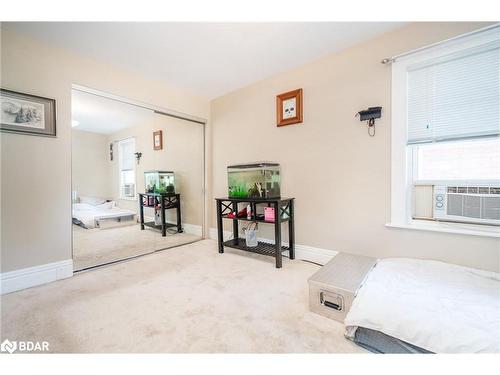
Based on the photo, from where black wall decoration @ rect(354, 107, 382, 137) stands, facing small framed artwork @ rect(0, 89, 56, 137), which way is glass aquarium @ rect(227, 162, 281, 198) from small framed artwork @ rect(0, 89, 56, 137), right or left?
right

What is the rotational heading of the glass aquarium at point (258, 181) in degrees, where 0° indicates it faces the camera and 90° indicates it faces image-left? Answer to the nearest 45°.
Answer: approximately 45°

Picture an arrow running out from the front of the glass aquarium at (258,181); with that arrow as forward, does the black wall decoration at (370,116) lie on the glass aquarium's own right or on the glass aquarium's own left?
on the glass aquarium's own left

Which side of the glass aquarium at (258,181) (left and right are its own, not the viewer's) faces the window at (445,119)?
left

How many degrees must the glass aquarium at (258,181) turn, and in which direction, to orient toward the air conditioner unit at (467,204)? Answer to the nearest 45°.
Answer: approximately 90° to its left
